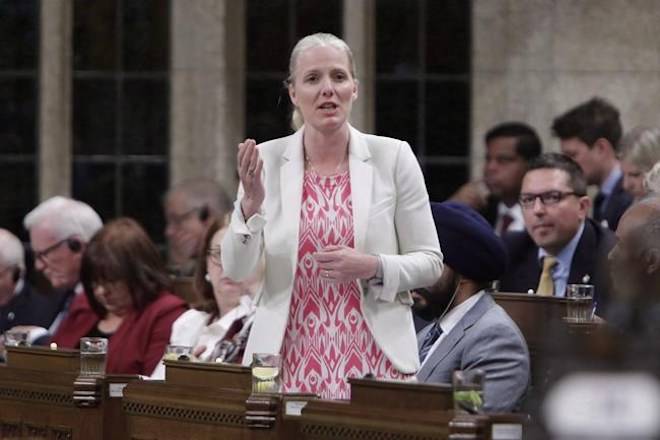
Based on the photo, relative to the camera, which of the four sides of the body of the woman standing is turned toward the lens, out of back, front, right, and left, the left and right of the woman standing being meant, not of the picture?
front

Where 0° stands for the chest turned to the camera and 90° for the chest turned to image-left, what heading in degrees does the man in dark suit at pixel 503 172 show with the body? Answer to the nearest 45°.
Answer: approximately 45°

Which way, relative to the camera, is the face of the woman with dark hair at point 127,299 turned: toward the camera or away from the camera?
toward the camera

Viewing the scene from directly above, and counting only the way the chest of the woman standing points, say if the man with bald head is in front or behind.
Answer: in front

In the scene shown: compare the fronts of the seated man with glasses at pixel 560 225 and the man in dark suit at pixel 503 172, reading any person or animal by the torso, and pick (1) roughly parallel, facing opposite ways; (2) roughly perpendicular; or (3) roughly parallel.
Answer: roughly parallel

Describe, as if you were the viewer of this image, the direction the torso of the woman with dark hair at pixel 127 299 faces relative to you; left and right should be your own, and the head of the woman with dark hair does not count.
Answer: facing the viewer and to the left of the viewer

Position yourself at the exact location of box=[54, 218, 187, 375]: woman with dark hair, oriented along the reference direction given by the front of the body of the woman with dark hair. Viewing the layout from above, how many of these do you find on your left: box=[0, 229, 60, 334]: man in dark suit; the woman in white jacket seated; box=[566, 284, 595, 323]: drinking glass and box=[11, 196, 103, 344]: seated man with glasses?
2

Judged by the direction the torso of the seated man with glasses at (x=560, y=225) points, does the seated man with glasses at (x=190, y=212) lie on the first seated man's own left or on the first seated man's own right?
on the first seated man's own right

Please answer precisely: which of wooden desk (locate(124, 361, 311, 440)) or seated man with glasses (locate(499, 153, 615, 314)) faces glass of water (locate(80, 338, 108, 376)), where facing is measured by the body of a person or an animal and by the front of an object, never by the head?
the seated man with glasses

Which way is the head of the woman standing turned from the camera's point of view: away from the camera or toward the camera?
toward the camera

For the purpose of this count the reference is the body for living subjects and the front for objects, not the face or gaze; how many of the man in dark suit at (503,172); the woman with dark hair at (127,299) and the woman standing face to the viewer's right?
0

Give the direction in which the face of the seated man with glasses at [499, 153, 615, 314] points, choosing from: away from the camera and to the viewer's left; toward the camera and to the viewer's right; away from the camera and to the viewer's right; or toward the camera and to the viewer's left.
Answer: toward the camera and to the viewer's left

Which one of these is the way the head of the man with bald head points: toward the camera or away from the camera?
away from the camera

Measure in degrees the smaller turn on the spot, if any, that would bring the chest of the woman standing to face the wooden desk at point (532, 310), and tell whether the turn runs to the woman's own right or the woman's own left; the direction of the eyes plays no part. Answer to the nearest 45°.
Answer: approximately 135° to the woman's own left

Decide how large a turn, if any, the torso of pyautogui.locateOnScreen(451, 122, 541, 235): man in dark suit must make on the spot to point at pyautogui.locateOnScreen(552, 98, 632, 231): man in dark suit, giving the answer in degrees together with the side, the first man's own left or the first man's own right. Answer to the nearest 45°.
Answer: approximately 90° to the first man's own left
